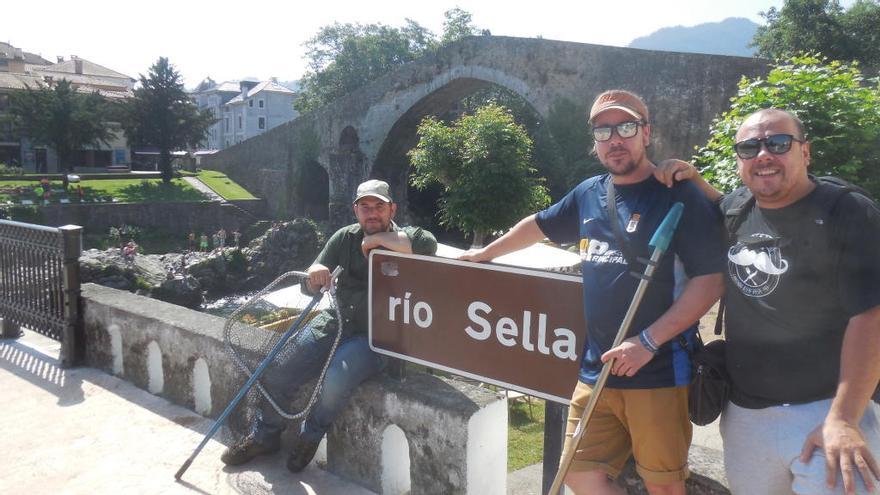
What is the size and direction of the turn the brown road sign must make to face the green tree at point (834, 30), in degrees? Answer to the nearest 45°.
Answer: approximately 180°

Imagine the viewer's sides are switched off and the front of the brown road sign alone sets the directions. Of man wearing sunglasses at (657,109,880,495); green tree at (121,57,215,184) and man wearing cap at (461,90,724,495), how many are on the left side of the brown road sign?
2

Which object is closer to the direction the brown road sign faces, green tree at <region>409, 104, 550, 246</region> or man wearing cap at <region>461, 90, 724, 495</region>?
the man wearing cap

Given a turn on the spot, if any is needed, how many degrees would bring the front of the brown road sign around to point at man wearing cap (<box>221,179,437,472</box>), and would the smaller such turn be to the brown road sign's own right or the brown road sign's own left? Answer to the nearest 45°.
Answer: approximately 90° to the brown road sign's own right

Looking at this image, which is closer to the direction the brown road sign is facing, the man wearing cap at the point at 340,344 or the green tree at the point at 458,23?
the man wearing cap

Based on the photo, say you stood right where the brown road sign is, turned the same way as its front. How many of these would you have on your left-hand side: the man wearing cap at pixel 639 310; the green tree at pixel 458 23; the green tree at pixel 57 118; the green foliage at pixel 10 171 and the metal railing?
1

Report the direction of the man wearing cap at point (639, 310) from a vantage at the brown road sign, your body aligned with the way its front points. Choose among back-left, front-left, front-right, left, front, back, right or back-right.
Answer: left

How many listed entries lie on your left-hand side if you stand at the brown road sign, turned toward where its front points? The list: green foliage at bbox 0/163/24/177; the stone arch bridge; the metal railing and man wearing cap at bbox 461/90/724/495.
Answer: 1

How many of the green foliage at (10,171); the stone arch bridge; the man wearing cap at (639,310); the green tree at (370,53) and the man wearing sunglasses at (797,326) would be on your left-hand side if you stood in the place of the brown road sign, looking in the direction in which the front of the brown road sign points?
2

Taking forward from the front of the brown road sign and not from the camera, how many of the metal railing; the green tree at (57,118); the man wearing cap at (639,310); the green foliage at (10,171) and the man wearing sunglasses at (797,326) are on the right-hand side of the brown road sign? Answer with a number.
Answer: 3

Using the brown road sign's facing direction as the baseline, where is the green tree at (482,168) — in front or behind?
behind

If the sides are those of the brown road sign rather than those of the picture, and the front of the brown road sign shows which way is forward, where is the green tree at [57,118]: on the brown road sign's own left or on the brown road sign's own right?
on the brown road sign's own right

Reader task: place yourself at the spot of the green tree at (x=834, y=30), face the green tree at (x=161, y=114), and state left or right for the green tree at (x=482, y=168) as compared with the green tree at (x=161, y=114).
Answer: left

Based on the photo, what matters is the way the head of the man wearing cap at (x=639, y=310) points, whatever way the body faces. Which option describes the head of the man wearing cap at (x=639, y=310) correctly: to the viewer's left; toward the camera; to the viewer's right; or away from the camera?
toward the camera

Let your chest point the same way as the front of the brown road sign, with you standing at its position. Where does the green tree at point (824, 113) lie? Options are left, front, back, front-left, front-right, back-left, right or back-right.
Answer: back

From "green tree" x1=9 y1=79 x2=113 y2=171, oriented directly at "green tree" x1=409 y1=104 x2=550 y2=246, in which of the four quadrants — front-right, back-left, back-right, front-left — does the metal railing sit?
front-right

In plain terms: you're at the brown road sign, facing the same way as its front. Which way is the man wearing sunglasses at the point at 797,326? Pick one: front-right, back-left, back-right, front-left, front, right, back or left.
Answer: left

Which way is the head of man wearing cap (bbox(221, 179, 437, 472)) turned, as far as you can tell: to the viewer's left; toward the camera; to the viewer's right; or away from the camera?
toward the camera
